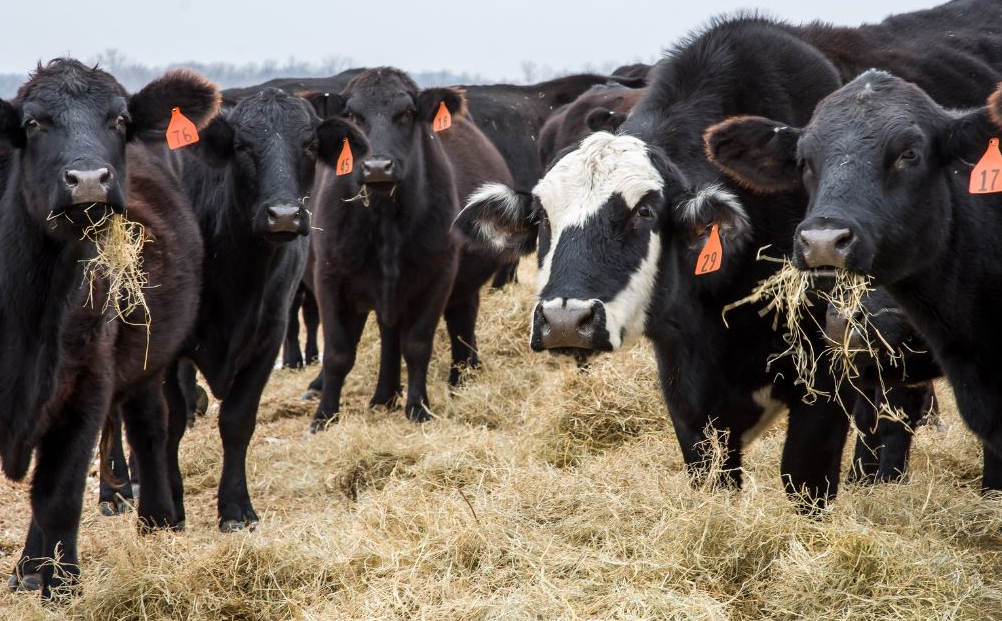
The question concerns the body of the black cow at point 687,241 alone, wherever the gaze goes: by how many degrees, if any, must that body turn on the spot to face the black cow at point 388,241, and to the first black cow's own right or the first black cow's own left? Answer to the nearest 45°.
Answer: approximately 90° to the first black cow's own right

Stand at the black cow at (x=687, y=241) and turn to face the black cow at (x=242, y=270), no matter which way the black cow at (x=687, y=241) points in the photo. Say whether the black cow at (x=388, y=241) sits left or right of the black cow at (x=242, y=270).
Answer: right

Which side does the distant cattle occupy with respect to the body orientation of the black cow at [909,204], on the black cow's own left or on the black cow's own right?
on the black cow's own right

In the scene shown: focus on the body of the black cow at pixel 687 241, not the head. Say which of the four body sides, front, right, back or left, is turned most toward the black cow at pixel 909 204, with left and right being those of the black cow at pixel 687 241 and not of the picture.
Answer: left

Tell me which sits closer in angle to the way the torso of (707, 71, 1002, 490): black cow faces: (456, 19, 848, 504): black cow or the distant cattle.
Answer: the black cow

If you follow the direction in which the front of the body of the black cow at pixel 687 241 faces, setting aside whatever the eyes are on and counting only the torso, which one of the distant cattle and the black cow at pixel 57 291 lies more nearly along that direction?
the black cow

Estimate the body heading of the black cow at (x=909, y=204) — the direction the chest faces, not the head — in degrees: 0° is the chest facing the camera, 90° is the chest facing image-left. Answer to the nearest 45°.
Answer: approximately 45°

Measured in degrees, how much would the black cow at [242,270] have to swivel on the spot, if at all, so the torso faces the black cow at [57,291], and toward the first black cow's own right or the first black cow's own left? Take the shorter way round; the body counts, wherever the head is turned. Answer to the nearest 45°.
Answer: approximately 45° to the first black cow's own right

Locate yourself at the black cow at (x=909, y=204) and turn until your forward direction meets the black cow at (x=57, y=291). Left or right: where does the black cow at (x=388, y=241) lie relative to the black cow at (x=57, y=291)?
right

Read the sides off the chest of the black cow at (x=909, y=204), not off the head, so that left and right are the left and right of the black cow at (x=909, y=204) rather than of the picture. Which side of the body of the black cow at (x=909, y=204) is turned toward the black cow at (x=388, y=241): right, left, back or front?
right
